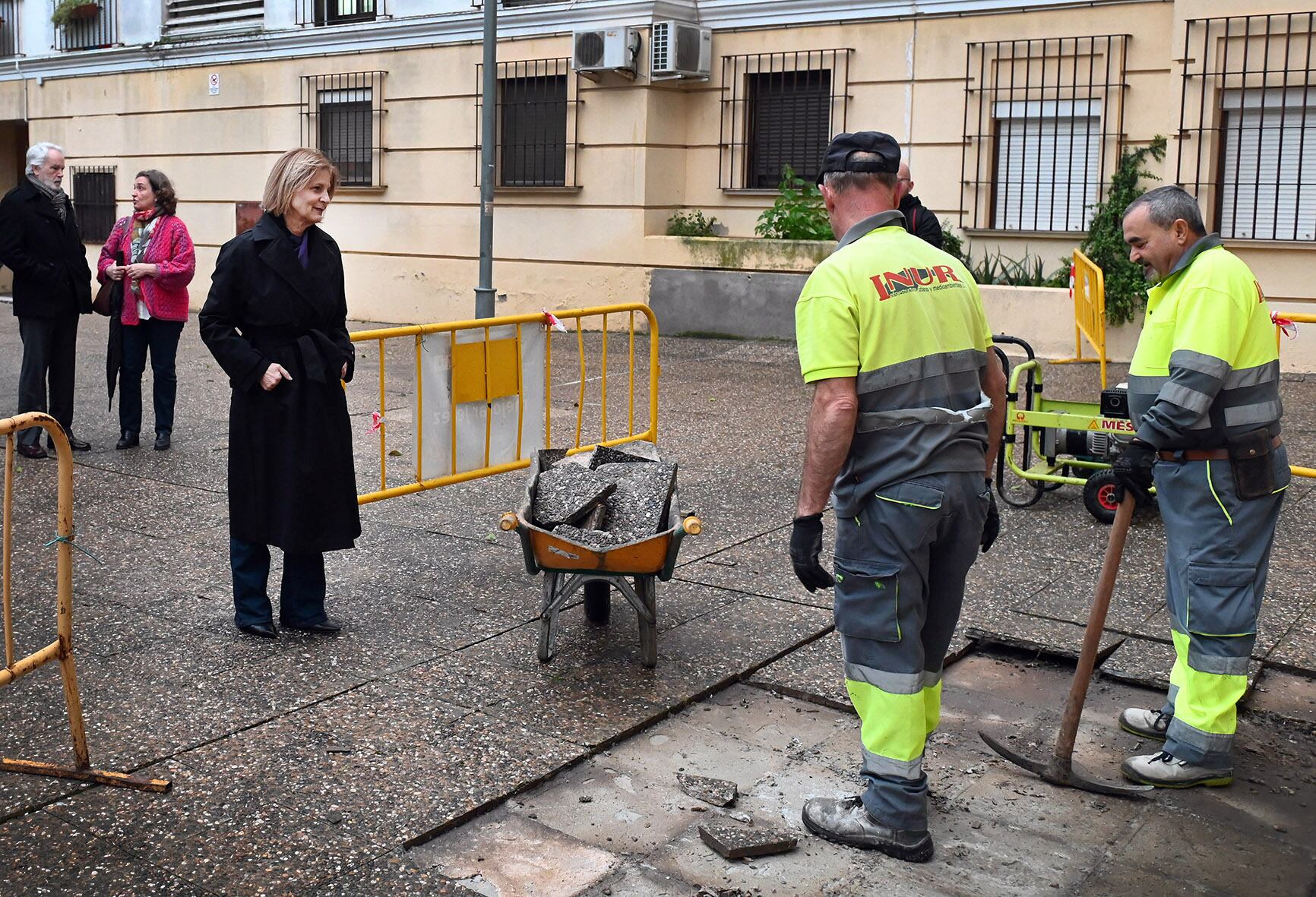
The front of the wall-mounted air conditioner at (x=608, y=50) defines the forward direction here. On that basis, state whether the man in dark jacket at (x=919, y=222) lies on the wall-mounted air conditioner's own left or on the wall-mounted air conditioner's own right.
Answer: on the wall-mounted air conditioner's own left

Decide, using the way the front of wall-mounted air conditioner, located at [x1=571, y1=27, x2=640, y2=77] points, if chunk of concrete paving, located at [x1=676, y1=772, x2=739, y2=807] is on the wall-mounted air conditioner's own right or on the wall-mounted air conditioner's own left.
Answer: on the wall-mounted air conditioner's own left

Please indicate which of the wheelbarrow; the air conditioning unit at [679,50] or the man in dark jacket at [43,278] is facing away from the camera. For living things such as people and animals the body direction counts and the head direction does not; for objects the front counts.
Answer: the wheelbarrow

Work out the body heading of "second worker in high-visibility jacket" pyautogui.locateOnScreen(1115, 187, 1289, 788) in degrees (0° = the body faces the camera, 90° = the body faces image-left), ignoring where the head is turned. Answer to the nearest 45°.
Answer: approximately 90°

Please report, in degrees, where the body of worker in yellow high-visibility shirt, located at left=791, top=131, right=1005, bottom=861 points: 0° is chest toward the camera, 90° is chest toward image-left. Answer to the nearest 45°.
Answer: approximately 135°

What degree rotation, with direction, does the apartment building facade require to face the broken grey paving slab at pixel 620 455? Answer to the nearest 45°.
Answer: approximately 45° to its left

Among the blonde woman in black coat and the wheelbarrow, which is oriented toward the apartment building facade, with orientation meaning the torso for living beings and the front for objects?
the wheelbarrow

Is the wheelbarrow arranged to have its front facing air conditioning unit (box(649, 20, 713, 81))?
yes

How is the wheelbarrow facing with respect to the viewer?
away from the camera

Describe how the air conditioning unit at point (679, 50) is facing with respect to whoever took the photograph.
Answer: facing the viewer and to the right of the viewer

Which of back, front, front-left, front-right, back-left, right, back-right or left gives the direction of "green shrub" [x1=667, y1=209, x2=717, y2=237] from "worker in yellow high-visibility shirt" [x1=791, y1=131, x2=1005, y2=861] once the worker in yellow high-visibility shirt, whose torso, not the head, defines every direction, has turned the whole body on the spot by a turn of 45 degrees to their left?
right

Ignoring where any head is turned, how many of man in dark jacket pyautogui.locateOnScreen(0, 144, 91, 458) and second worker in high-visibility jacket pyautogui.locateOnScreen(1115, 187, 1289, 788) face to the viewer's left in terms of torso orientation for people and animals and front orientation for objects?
1

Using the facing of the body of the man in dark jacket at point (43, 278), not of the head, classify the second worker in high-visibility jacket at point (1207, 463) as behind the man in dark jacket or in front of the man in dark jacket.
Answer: in front

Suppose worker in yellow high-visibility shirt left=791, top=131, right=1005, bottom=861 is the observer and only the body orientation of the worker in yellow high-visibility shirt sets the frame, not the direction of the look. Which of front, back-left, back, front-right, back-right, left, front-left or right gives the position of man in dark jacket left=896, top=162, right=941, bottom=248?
front-right

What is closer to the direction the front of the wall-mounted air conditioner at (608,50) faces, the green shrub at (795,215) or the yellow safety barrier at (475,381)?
the yellow safety barrier

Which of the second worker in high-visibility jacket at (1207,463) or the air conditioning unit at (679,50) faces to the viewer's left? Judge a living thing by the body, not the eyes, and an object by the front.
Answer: the second worker in high-visibility jacket

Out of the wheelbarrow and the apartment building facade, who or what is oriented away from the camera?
the wheelbarrow

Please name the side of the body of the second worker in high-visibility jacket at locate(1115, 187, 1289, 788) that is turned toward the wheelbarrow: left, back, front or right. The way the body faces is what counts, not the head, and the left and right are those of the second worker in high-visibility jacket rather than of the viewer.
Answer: front

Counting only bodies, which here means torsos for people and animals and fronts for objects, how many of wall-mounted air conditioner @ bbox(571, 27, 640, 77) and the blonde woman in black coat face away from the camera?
0
